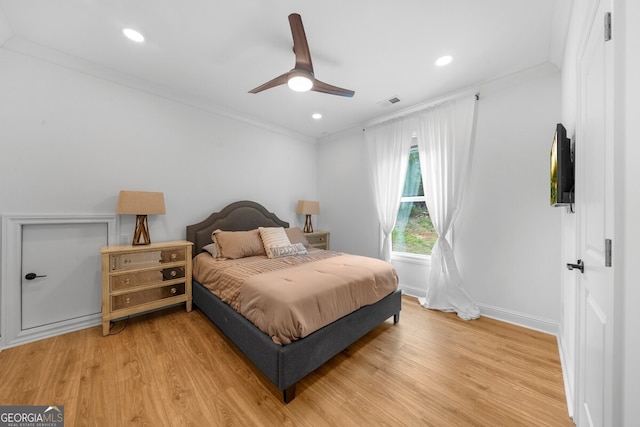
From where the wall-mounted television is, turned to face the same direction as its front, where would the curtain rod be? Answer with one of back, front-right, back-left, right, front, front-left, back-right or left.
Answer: front-right

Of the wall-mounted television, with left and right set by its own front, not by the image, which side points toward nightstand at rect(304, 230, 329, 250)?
front

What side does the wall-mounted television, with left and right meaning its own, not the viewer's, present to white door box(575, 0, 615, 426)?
left

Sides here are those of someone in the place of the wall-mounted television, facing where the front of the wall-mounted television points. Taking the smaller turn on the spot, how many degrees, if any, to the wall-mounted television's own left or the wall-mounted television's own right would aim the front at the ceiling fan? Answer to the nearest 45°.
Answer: approximately 45° to the wall-mounted television's own left

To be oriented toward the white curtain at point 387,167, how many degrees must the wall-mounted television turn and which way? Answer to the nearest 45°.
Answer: approximately 45° to its right

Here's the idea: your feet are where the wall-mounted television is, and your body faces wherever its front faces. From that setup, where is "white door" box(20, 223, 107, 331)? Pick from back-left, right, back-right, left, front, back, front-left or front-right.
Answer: front-left

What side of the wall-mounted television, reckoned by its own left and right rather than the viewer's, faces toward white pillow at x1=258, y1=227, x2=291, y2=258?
front

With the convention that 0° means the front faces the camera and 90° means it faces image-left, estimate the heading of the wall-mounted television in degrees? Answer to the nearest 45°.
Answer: approximately 90°

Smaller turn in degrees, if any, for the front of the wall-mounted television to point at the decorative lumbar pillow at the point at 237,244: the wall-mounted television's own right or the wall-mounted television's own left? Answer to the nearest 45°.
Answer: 0° — it already faces it

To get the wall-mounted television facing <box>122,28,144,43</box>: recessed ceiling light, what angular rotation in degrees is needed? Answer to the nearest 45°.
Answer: approximately 45° to its left

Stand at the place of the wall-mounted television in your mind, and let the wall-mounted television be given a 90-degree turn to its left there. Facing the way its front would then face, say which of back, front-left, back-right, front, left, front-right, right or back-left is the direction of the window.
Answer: back-right
